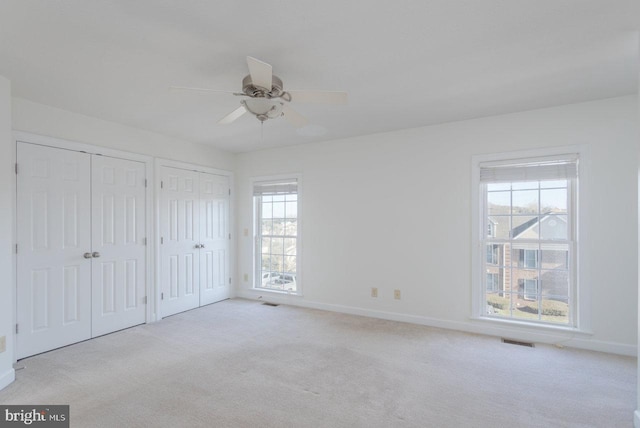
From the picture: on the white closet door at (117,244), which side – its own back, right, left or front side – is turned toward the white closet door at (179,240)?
left

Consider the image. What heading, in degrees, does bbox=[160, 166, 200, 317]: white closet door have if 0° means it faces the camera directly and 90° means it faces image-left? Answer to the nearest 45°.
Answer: approximately 315°

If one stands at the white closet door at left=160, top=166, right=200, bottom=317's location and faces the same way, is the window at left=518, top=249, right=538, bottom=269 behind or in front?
in front

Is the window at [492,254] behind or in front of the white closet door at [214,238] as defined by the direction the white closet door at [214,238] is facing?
in front

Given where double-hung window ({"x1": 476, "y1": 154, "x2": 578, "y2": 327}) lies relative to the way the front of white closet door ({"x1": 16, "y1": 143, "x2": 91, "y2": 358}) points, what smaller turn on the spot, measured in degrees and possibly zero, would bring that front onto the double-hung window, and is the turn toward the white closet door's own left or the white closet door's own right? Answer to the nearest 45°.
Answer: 0° — it already faces it

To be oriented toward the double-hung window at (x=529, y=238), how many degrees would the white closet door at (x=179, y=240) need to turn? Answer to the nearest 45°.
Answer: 0° — it already faces it

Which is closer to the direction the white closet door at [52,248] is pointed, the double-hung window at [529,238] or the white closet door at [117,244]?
the double-hung window

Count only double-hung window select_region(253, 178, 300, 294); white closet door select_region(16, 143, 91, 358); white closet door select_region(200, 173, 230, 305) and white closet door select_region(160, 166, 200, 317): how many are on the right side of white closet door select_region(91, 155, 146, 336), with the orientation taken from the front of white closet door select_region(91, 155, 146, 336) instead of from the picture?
1

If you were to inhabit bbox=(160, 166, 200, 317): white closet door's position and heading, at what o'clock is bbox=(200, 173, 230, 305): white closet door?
bbox=(200, 173, 230, 305): white closet door is roughly at 9 o'clock from bbox=(160, 166, 200, 317): white closet door.
